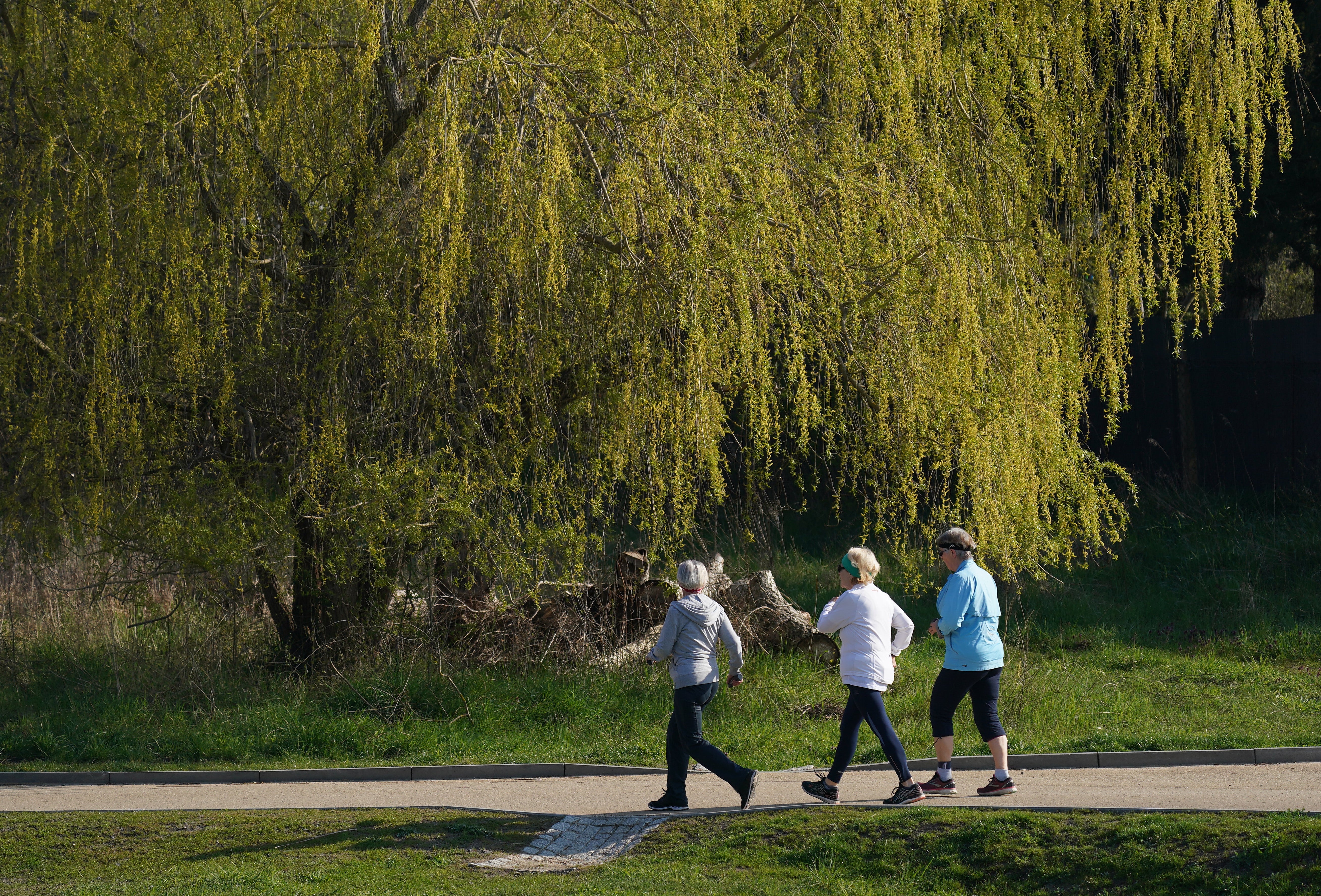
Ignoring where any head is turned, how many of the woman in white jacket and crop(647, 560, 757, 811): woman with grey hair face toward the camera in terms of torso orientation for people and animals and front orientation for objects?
0

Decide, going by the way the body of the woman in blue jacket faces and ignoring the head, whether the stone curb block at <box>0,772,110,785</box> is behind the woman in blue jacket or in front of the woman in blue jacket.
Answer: in front

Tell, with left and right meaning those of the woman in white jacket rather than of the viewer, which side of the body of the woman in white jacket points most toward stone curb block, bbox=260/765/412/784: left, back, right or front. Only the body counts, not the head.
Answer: front

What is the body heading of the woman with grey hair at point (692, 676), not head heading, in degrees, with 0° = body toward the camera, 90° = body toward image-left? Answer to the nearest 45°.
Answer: approximately 135°

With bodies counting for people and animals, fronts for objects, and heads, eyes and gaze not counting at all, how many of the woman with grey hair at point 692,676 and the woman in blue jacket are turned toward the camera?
0

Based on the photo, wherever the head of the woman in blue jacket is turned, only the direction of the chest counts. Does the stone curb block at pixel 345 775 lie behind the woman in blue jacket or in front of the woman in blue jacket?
in front

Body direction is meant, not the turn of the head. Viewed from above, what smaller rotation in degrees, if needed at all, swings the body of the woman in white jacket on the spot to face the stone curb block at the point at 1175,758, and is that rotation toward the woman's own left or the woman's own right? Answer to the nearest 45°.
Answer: approximately 90° to the woman's own right

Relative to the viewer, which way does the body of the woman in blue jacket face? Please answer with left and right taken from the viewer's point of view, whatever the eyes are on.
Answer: facing to the left of the viewer

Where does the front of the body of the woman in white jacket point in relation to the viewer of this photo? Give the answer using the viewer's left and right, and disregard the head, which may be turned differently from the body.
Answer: facing away from the viewer and to the left of the viewer
